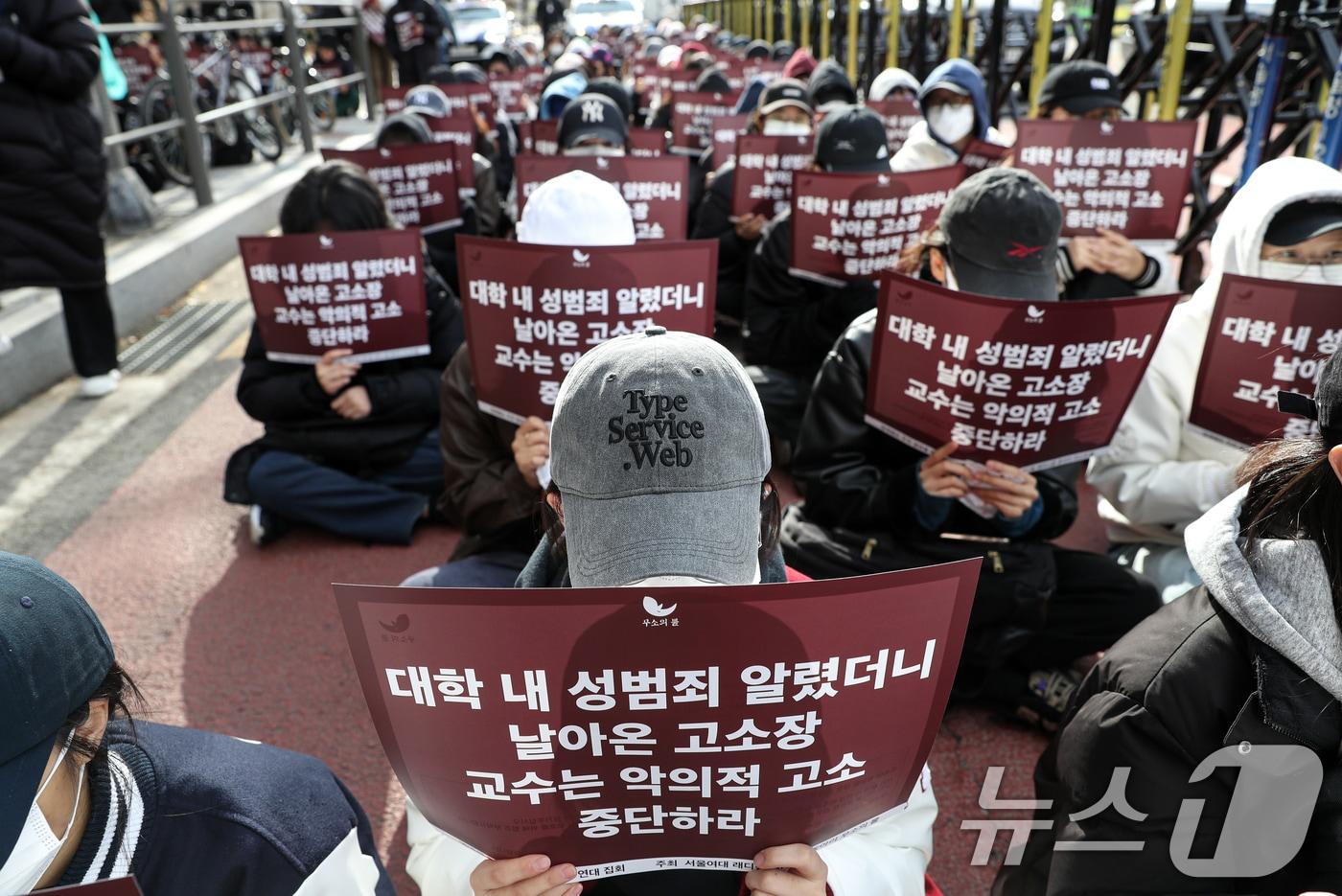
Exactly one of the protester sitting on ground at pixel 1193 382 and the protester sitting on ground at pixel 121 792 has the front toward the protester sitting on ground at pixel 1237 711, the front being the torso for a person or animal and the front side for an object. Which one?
the protester sitting on ground at pixel 1193 382

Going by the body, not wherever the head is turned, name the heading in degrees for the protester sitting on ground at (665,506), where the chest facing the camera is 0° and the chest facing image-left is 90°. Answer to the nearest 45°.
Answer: approximately 0°

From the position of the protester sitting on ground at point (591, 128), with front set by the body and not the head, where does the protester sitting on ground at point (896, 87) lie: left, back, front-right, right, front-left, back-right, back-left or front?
back-left

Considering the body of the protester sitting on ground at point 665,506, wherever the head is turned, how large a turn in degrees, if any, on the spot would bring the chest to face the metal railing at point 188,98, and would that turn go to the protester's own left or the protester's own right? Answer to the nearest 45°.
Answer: approximately 135° to the protester's own right

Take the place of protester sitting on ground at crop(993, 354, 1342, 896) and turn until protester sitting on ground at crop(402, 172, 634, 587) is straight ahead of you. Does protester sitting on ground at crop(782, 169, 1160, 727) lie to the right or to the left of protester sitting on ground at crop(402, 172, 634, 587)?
right

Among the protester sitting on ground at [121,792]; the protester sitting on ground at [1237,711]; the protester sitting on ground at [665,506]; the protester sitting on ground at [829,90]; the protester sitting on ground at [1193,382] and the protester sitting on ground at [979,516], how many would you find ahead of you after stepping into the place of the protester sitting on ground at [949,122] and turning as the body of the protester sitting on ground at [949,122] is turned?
5
